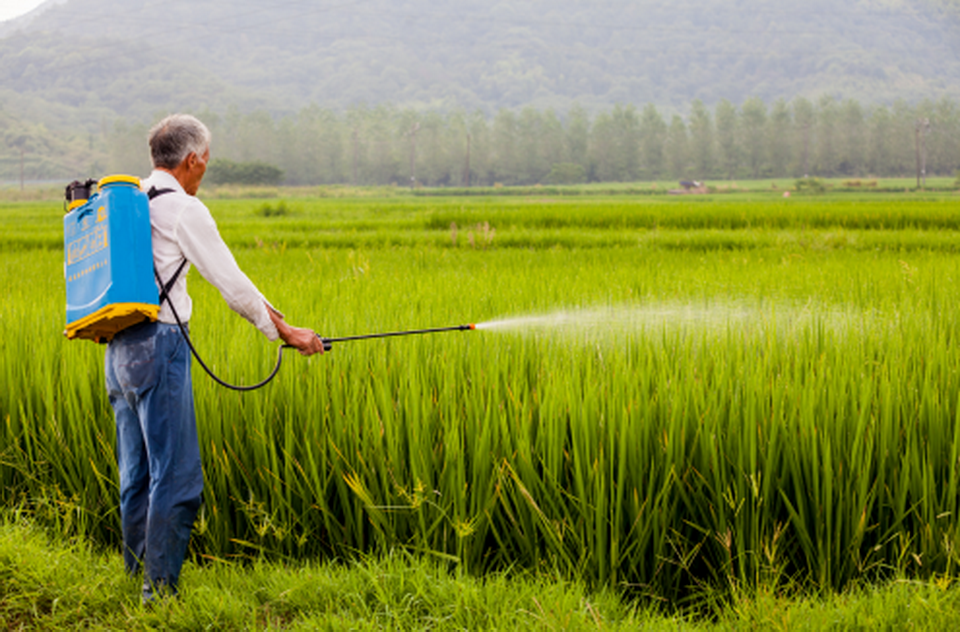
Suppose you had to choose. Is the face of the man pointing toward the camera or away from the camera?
away from the camera

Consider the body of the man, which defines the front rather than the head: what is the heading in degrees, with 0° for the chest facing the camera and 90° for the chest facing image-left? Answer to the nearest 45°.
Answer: approximately 225°
